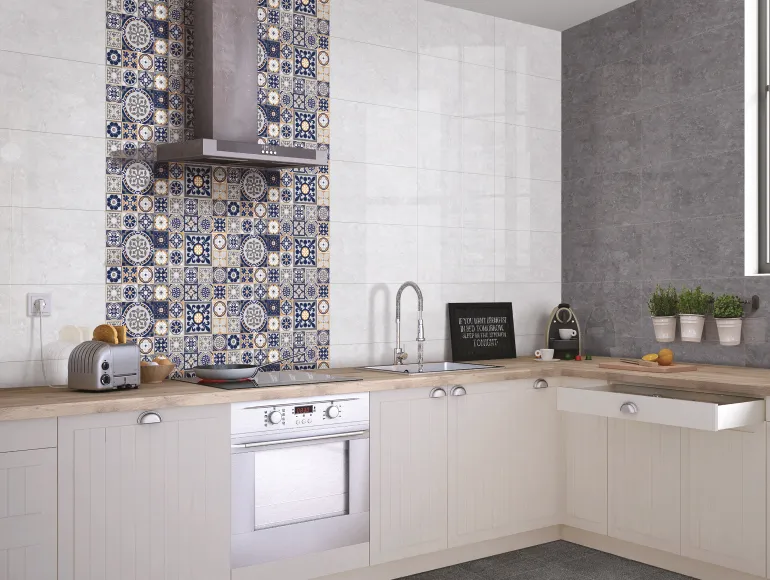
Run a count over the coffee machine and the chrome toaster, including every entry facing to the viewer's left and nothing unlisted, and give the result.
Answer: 0

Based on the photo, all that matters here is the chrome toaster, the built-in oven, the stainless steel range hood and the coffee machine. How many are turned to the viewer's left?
0

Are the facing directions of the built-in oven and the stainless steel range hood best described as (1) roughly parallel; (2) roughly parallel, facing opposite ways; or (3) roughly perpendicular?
roughly parallel

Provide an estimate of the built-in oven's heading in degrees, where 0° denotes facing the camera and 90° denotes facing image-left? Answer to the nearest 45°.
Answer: approximately 315°

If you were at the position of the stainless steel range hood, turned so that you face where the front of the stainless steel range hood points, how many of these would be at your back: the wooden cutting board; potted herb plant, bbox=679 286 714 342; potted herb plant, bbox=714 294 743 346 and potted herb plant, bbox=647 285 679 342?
0

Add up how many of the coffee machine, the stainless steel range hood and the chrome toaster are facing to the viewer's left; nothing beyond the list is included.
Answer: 0

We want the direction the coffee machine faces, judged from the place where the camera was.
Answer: facing the viewer

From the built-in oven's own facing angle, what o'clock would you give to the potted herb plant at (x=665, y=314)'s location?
The potted herb plant is roughly at 10 o'clock from the built-in oven.

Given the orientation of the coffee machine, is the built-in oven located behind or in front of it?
in front

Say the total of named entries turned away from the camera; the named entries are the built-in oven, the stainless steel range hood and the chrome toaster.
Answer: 0

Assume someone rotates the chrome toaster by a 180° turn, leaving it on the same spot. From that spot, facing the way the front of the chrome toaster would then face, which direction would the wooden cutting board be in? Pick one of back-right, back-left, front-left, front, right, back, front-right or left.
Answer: back-right

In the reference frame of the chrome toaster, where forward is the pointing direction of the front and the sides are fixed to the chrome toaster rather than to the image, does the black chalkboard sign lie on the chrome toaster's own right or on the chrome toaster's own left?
on the chrome toaster's own left

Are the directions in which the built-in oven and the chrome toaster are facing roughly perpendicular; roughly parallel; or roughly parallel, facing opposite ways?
roughly parallel

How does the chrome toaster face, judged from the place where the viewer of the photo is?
facing the viewer and to the right of the viewer

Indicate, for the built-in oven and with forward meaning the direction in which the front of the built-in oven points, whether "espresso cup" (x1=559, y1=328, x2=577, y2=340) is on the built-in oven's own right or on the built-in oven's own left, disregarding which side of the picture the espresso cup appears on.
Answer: on the built-in oven's own left
